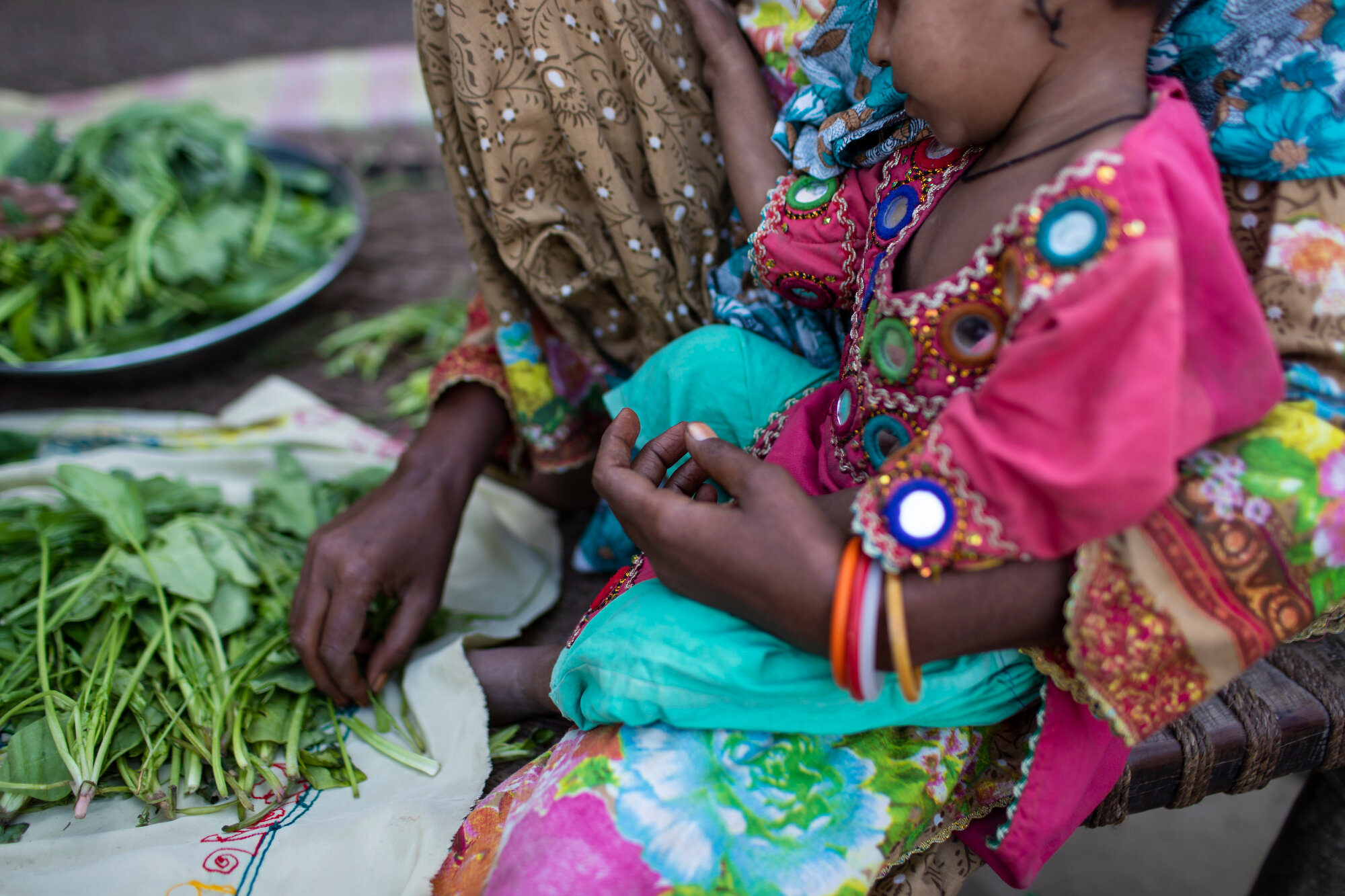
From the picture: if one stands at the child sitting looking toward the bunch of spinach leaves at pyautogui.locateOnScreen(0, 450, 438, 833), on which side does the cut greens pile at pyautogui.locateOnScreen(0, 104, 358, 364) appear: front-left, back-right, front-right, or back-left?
front-right

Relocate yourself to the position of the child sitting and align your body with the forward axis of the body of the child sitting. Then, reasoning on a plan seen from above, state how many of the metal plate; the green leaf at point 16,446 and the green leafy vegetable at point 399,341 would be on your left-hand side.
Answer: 0

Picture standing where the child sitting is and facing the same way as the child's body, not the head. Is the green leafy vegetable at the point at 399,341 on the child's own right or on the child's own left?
on the child's own right

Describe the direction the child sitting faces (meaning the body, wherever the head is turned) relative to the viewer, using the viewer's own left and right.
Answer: facing the viewer and to the left of the viewer

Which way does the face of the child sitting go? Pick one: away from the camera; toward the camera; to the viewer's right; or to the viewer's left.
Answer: to the viewer's left

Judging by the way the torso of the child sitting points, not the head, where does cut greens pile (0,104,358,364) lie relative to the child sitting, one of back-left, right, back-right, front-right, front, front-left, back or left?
right

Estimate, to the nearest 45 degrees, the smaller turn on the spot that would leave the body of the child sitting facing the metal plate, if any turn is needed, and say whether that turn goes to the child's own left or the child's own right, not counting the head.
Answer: approximately 90° to the child's own right

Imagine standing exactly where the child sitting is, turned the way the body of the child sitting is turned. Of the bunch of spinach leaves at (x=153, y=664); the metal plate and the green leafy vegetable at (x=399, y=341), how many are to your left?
0

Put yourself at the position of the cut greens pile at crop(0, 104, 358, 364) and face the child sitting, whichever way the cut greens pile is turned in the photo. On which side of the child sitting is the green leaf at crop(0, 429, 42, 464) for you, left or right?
right
